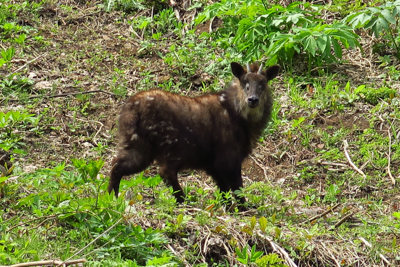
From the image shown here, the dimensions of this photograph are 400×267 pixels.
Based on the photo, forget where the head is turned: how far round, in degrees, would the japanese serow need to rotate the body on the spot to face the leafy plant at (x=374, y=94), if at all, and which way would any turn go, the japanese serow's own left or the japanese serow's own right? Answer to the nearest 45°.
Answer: approximately 45° to the japanese serow's own left

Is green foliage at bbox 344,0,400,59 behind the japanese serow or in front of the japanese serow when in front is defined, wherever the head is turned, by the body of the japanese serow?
in front

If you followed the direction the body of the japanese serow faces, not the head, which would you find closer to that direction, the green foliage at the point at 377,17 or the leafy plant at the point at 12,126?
the green foliage

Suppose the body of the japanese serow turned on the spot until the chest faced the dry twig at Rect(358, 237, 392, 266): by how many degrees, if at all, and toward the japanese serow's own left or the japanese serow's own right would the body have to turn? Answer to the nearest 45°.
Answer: approximately 45° to the japanese serow's own right

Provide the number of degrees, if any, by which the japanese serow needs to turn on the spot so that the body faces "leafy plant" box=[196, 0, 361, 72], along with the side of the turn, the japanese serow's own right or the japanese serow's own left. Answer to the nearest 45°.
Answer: approximately 45° to the japanese serow's own left

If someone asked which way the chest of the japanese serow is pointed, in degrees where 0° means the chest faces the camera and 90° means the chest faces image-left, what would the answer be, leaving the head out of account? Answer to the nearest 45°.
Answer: approximately 270°

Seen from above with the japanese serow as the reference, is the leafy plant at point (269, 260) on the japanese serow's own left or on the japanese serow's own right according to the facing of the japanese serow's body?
on the japanese serow's own right

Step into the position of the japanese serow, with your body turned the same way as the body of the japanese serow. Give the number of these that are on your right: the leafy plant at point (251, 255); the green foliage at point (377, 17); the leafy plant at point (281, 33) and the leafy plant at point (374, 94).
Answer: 1

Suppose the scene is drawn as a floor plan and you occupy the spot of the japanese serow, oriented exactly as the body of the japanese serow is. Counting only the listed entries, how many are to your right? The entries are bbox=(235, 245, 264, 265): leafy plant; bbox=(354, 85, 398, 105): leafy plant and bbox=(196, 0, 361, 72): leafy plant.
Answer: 1

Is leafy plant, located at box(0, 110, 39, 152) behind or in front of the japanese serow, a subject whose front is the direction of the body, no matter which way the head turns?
behind

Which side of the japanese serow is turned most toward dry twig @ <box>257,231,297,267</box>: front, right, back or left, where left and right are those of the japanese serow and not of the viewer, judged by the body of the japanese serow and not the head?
right

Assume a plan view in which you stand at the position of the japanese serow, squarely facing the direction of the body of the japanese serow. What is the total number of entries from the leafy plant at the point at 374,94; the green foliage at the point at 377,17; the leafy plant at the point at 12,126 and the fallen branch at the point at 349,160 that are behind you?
1
